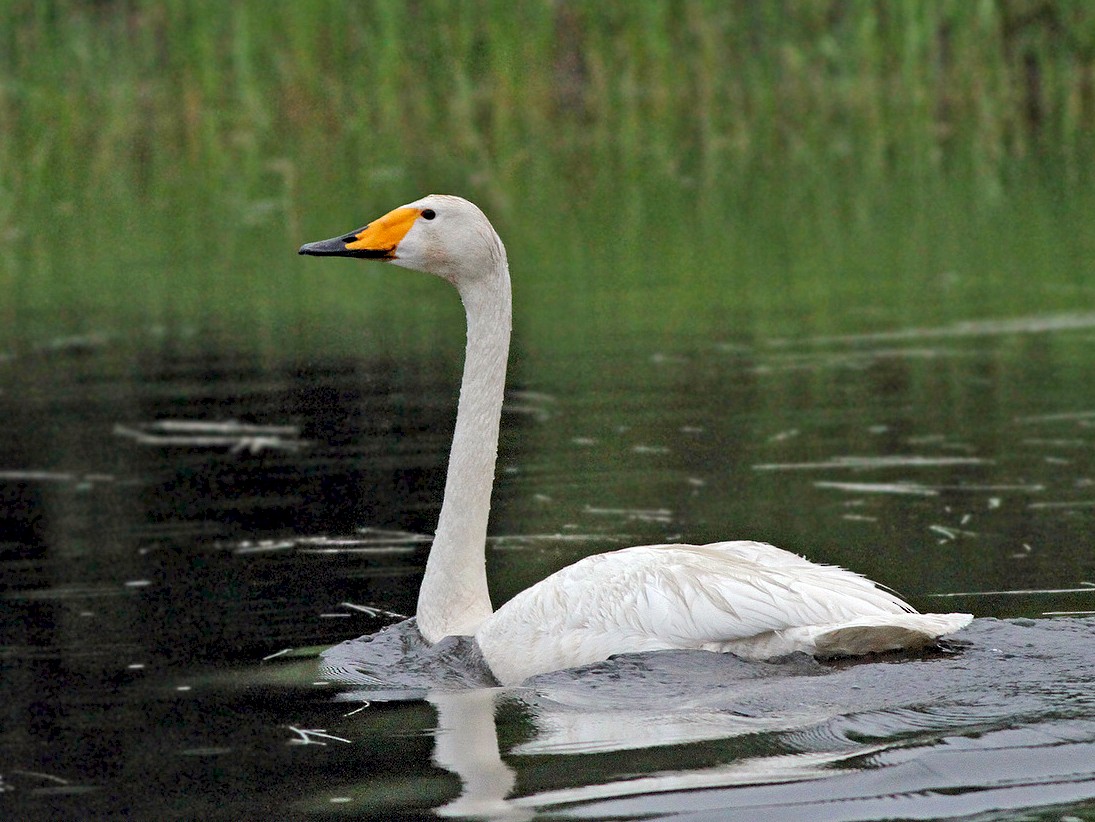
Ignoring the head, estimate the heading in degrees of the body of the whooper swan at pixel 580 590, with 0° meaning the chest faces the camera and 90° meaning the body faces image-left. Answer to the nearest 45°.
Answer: approximately 90°
